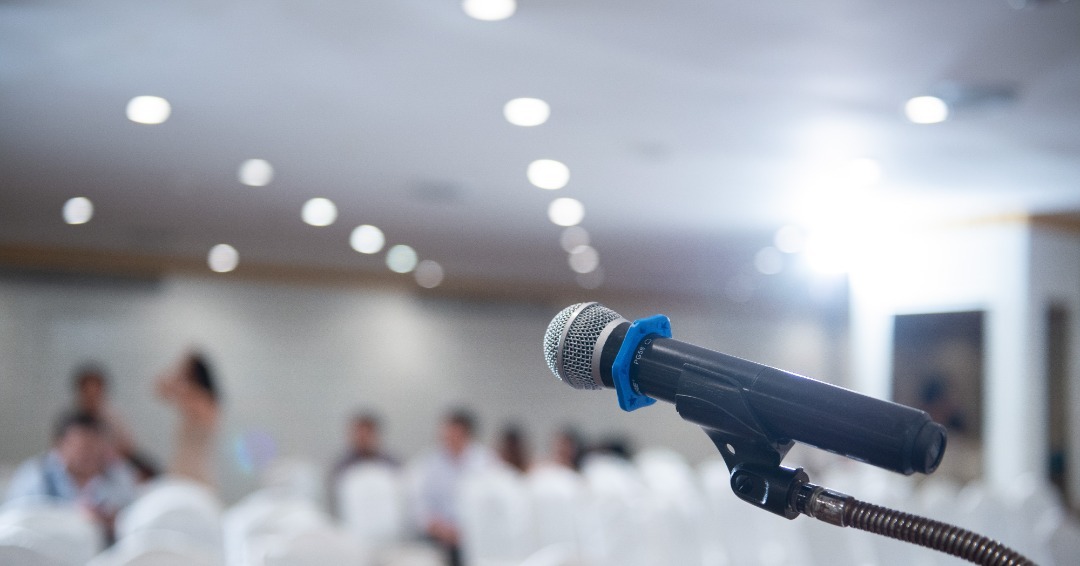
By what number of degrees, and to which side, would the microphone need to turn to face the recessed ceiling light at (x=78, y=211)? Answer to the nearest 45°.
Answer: approximately 45° to its right

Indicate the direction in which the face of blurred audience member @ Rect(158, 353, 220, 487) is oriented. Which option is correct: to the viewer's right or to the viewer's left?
to the viewer's left

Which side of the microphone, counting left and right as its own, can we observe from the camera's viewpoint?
left

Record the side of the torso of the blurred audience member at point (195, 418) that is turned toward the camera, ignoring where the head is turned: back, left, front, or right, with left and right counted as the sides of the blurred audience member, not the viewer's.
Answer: left

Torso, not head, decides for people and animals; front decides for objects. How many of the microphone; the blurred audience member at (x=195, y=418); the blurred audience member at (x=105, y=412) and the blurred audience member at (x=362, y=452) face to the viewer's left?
2

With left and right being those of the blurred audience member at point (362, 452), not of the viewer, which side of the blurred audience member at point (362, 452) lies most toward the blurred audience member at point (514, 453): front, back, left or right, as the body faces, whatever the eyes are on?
left

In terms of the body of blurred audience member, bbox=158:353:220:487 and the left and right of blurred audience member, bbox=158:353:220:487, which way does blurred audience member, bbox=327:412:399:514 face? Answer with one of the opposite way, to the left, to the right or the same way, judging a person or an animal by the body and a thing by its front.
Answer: to the left

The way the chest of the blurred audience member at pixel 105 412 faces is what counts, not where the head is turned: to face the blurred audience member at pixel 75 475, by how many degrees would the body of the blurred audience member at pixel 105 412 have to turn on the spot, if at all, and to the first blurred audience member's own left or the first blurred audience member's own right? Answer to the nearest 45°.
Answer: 0° — they already face them

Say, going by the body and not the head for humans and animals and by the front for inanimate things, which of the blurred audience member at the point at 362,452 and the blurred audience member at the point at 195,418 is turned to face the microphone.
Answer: the blurred audience member at the point at 362,452

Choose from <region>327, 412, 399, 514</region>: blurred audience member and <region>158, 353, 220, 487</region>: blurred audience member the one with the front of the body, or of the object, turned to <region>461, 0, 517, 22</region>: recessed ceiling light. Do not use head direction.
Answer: <region>327, 412, 399, 514</region>: blurred audience member
